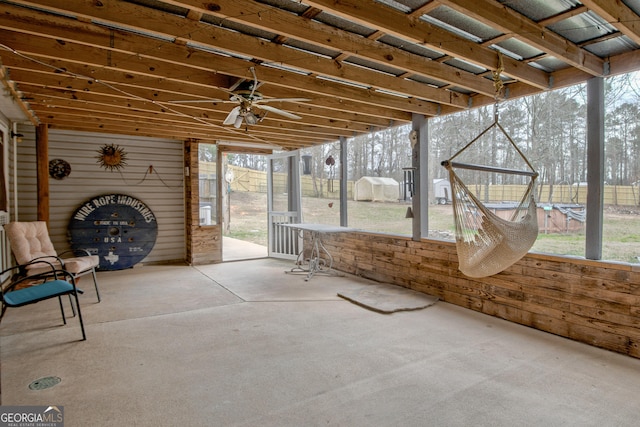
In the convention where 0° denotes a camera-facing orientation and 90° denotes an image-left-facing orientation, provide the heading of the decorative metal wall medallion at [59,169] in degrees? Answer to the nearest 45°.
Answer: approximately 0°

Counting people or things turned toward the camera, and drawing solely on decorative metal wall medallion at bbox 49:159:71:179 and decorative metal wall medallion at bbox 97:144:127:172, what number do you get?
2

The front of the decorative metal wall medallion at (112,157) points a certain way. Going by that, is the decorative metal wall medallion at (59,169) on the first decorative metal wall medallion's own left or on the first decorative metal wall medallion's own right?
on the first decorative metal wall medallion's own right

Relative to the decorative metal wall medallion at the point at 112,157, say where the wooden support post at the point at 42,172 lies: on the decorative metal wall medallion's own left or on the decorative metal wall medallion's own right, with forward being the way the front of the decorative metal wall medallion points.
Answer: on the decorative metal wall medallion's own right

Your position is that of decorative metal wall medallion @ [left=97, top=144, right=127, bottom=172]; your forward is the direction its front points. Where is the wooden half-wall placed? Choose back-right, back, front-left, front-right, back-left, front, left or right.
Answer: front-left

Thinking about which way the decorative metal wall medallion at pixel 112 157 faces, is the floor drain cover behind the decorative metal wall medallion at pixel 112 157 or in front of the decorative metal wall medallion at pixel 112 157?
in front

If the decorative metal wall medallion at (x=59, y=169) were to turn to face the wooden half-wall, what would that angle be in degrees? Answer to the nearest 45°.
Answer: approximately 45° to its left

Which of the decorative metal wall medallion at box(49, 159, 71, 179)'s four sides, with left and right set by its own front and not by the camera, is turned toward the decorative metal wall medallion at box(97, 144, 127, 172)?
left

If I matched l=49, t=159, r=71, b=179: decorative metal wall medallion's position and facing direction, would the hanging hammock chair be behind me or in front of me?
in front

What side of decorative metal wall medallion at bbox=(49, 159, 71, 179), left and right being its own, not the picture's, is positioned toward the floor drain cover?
front
